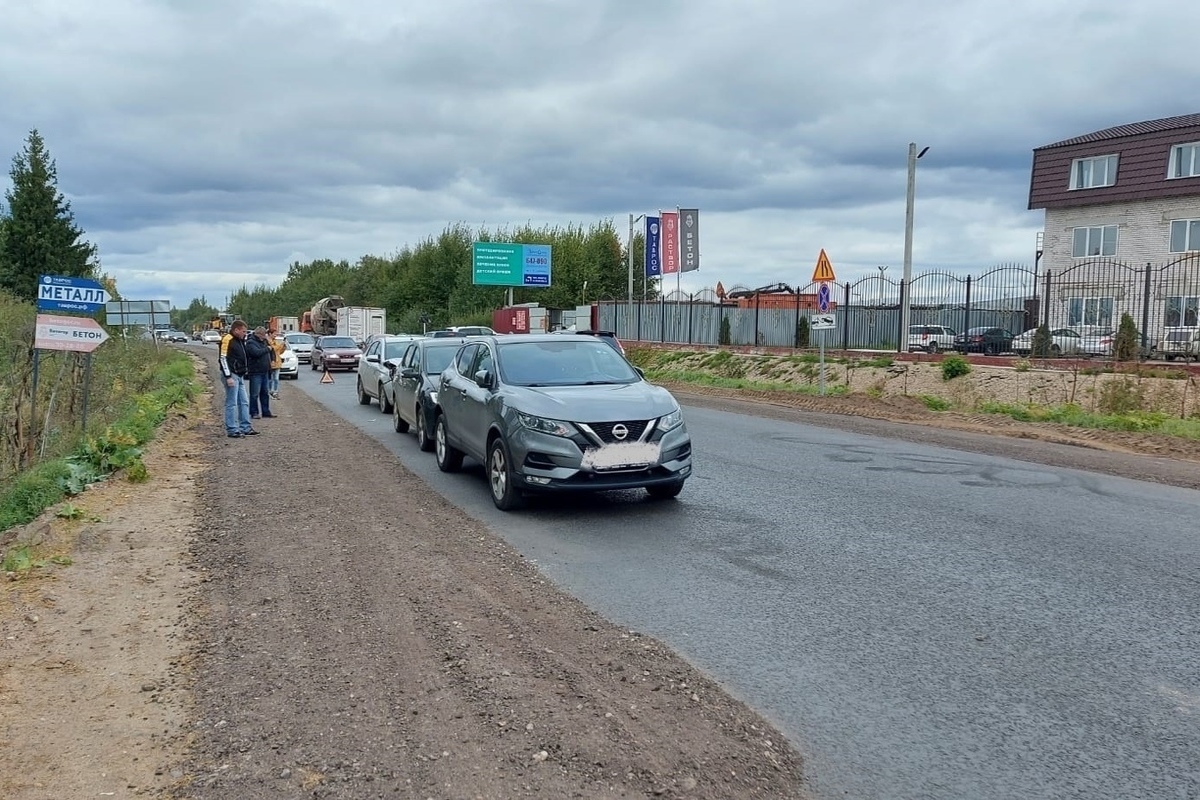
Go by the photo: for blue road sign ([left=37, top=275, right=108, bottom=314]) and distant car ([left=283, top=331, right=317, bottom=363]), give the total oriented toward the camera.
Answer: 2

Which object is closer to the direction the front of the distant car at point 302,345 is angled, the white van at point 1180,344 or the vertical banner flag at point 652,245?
the white van

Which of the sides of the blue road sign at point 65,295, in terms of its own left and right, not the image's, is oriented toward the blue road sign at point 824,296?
left

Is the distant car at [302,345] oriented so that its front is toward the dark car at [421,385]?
yes

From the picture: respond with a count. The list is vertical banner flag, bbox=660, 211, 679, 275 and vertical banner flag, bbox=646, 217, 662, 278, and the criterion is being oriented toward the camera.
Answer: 2

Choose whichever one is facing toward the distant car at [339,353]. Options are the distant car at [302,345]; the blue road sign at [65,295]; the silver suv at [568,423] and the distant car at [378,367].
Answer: the distant car at [302,345]

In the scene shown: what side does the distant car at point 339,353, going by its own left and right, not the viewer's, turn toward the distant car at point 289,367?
front
